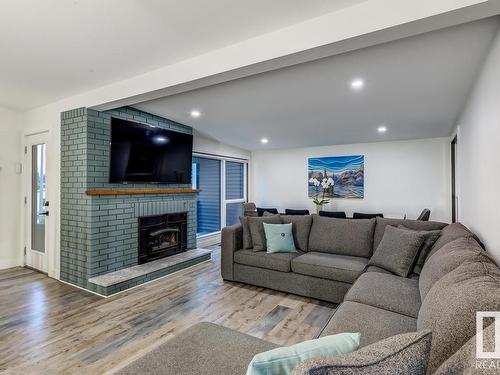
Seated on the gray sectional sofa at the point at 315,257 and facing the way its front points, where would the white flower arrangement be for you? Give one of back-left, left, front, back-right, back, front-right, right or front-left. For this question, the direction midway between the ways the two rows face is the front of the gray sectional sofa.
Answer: back-right

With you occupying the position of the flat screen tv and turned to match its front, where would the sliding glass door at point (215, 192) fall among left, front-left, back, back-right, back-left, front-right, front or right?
left

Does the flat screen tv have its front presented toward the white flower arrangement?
no

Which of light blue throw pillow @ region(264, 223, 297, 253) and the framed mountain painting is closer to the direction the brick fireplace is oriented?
the light blue throw pillow

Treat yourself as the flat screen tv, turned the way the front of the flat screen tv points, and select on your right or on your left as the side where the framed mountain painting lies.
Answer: on your left

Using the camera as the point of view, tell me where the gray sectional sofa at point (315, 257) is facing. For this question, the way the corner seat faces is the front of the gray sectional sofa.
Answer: facing the viewer and to the left of the viewer

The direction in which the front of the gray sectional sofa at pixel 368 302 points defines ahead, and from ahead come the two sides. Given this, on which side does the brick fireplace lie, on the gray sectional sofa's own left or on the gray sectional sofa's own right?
on the gray sectional sofa's own right

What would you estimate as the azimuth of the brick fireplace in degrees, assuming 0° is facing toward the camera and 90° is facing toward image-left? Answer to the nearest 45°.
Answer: approximately 315°

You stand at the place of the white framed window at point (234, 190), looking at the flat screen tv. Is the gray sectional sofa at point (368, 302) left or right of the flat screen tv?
left

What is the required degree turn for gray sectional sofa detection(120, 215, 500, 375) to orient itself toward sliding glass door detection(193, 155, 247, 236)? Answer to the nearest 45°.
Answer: approximately 90° to its right

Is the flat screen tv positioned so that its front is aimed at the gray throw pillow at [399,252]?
yes

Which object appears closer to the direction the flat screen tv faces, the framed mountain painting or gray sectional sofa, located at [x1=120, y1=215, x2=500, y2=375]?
the gray sectional sofa

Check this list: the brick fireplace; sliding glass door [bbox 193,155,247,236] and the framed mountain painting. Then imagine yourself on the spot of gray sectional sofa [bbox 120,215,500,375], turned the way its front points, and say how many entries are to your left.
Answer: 0

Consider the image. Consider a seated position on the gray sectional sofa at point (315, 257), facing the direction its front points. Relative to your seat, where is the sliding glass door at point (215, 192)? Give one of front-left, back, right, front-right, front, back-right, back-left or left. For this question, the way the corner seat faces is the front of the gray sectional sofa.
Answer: right

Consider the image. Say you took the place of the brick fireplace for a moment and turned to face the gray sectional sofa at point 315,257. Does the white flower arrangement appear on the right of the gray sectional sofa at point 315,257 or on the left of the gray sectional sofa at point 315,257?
left

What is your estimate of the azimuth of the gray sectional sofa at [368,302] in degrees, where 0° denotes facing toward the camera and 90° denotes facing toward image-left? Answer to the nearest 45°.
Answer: approximately 45°

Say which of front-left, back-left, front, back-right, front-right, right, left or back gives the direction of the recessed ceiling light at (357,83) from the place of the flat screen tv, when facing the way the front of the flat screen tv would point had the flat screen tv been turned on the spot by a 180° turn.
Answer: back
